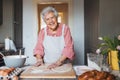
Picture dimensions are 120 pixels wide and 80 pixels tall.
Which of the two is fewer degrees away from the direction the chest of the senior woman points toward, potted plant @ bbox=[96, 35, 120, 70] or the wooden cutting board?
the wooden cutting board

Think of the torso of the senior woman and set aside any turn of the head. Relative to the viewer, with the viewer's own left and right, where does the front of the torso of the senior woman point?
facing the viewer

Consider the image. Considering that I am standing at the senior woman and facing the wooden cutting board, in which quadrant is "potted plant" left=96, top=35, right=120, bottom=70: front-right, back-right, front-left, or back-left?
front-left

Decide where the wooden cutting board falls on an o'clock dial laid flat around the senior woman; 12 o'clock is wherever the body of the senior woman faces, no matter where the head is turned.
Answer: The wooden cutting board is roughly at 12 o'clock from the senior woman.

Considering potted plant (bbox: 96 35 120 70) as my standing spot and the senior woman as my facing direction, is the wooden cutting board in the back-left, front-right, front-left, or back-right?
front-left

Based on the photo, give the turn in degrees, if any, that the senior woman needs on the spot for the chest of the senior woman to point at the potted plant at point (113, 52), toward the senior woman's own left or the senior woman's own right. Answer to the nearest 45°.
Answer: approximately 45° to the senior woman's own left
